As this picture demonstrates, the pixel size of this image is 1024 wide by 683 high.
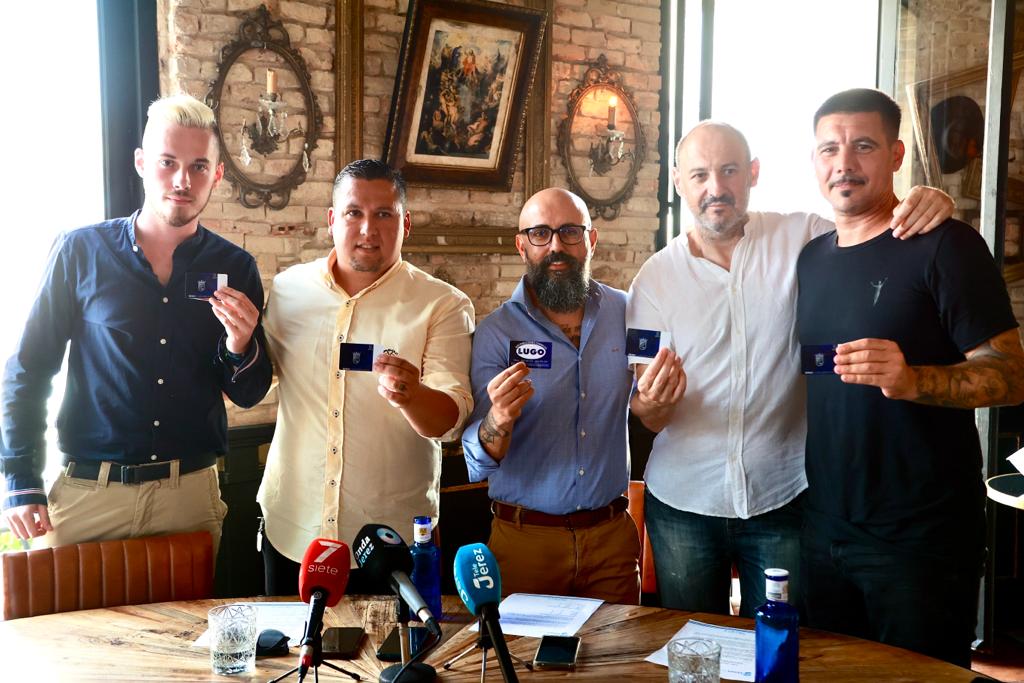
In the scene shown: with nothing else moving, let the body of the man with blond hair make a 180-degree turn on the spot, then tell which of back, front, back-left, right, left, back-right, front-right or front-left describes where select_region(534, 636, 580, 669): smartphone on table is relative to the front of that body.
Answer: back-right

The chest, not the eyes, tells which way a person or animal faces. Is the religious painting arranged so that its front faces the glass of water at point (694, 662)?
yes

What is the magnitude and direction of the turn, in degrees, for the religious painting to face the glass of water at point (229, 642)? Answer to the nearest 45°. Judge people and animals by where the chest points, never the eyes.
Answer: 0° — it already faces it

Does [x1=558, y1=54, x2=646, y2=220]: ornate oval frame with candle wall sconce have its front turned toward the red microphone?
yes

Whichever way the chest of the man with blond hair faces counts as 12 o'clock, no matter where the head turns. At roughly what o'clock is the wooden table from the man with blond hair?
The wooden table is roughly at 11 o'clock from the man with blond hair.
